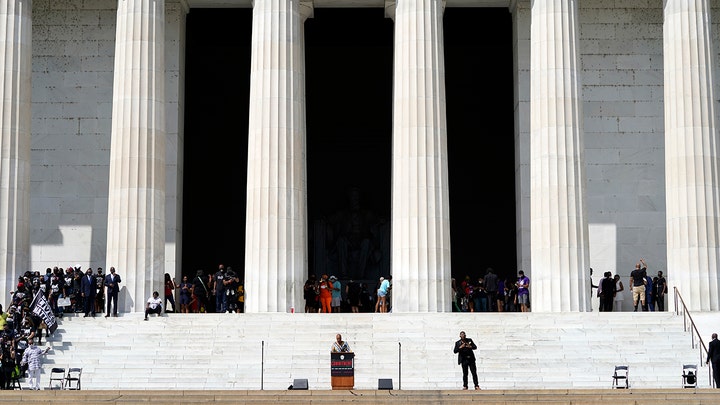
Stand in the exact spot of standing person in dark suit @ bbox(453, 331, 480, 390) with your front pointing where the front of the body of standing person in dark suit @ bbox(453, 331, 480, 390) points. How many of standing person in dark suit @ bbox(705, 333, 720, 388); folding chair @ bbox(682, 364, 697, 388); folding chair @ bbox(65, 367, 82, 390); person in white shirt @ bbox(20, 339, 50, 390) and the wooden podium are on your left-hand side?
2

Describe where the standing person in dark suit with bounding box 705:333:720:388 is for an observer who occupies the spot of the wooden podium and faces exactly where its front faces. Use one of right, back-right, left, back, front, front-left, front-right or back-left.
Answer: left

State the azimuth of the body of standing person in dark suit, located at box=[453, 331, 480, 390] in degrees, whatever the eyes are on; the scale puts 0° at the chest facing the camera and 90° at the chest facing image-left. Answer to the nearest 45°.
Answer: approximately 0°

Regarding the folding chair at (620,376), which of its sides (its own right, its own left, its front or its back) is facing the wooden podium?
right

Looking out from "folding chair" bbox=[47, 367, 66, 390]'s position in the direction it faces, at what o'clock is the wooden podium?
The wooden podium is roughly at 10 o'clock from the folding chair.

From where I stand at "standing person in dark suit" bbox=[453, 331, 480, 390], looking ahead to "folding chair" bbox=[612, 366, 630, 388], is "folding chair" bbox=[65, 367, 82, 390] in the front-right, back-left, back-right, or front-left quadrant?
back-left

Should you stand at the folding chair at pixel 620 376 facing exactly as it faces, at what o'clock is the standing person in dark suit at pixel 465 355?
The standing person in dark suit is roughly at 2 o'clock from the folding chair.

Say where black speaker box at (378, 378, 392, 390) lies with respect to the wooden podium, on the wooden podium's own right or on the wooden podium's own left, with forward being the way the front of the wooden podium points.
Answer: on the wooden podium's own left

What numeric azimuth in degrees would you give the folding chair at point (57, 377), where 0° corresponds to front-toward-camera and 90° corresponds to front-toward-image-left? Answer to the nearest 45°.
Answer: approximately 0°
